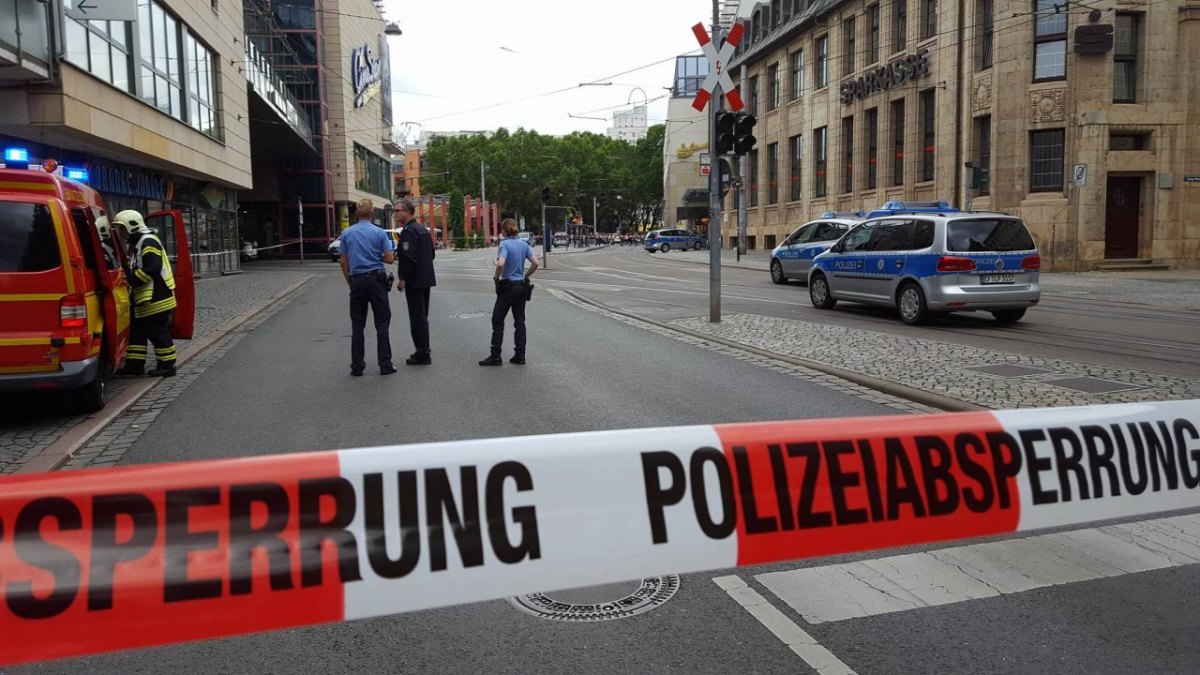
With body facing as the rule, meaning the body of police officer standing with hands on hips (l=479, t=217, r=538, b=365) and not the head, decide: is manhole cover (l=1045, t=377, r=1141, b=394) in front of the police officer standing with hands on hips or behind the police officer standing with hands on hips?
behind

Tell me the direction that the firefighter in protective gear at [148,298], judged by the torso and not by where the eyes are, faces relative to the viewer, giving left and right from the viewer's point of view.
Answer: facing to the left of the viewer

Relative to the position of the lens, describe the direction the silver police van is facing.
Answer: facing away from the viewer and to the left of the viewer

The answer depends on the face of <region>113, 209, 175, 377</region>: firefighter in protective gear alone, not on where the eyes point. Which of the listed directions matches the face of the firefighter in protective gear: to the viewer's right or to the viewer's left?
to the viewer's left

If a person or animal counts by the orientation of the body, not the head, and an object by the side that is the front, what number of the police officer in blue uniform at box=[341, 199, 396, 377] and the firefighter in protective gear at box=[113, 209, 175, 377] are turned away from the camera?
1

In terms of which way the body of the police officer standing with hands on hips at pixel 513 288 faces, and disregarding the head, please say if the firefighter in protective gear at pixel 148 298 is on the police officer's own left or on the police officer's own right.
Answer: on the police officer's own left

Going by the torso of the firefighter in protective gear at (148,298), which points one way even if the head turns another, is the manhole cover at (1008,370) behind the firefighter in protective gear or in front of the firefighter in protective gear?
behind

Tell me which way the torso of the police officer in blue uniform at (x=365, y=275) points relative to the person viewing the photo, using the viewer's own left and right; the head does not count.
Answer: facing away from the viewer

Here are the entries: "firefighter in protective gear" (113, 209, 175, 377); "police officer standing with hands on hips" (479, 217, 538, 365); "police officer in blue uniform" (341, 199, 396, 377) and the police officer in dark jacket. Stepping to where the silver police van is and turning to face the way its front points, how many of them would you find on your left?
4

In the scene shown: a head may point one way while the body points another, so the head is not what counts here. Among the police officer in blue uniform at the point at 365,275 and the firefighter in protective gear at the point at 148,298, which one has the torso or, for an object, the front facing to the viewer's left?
the firefighter in protective gear

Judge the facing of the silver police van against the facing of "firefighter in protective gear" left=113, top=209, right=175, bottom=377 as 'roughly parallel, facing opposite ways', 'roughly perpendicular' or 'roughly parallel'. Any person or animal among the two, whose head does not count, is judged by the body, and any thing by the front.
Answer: roughly perpendicular

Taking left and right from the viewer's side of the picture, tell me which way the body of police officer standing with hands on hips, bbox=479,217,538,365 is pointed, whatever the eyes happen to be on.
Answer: facing away from the viewer and to the left of the viewer

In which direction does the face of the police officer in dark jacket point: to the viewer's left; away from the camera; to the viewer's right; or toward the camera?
to the viewer's left

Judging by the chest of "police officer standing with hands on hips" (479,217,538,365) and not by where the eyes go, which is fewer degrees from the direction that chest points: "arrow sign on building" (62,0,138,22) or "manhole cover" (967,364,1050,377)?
the arrow sign on building

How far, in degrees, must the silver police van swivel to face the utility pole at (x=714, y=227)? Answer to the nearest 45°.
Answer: approximately 45° to its left

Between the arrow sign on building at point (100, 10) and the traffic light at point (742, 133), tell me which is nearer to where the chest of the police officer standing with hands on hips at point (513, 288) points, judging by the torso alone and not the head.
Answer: the arrow sign on building
